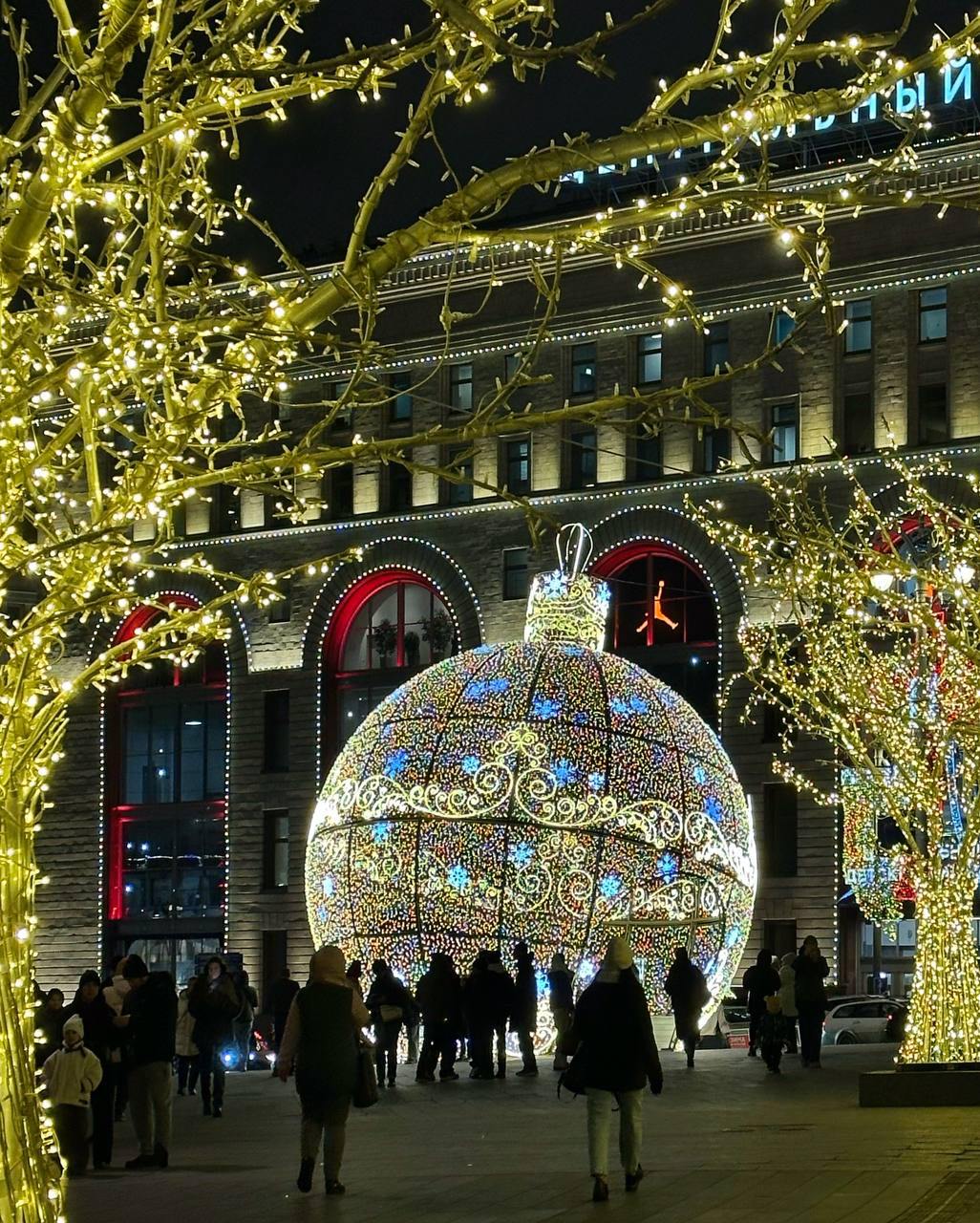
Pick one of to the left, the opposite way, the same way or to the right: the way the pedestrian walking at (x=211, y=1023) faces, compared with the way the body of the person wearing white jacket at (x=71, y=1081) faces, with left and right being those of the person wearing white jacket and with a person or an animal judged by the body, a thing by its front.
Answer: the same way

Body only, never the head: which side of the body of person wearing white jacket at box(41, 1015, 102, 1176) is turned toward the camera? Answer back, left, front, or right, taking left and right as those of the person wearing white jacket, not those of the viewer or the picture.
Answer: front

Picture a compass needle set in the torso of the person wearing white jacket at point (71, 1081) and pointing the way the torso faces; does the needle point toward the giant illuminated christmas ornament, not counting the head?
no

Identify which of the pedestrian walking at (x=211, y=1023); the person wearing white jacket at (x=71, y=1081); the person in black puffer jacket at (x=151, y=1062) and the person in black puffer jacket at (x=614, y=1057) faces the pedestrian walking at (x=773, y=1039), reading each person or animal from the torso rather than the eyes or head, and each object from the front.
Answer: the person in black puffer jacket at (x=614, y=1057)

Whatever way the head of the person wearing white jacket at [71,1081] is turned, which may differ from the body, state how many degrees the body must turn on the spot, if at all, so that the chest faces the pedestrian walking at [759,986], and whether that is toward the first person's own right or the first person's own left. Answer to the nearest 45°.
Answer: approximately 135° to the first person's own left

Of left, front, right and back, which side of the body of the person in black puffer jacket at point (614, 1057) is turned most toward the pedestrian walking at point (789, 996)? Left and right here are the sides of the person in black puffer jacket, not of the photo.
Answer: front

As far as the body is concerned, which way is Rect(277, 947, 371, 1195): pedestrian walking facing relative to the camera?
away from the camera

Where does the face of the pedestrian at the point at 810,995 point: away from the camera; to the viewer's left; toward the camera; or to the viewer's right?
toward the camera

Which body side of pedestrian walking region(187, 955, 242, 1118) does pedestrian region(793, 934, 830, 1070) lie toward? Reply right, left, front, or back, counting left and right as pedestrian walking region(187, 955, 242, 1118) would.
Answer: left

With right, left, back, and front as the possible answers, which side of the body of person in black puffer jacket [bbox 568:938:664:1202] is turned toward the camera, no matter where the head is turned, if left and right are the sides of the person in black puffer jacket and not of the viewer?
back

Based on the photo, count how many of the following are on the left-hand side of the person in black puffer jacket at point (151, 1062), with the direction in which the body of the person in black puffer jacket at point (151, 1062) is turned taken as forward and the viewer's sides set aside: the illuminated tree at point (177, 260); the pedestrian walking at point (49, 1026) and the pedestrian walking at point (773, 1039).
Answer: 1

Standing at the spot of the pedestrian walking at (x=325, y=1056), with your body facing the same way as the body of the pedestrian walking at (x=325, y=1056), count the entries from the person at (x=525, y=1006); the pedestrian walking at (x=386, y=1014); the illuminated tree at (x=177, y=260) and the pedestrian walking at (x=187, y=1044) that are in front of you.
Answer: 3
